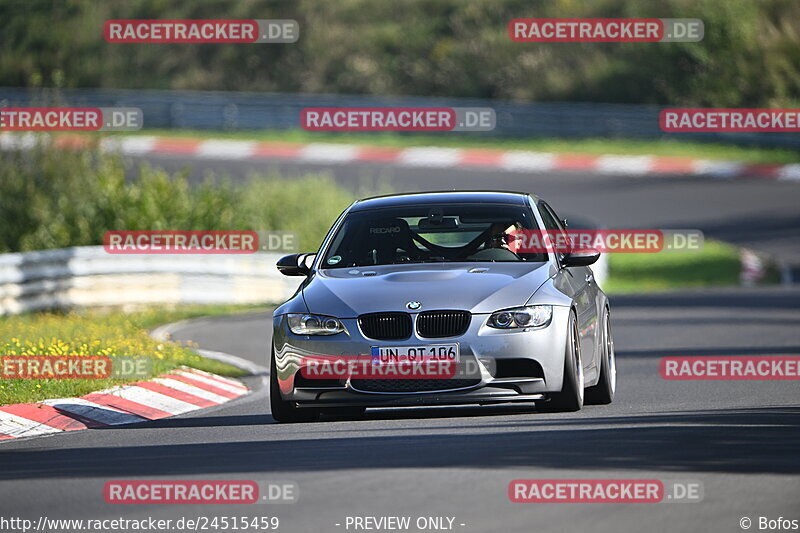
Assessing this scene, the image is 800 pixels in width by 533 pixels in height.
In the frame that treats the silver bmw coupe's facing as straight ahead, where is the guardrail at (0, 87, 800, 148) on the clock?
The guardrail is roughly at 6 o'clock from the silver bmw coupe.

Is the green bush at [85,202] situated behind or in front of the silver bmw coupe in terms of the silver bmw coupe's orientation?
behind

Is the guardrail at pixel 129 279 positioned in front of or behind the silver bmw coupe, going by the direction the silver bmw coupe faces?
behind

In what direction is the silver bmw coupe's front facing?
toward the camera
